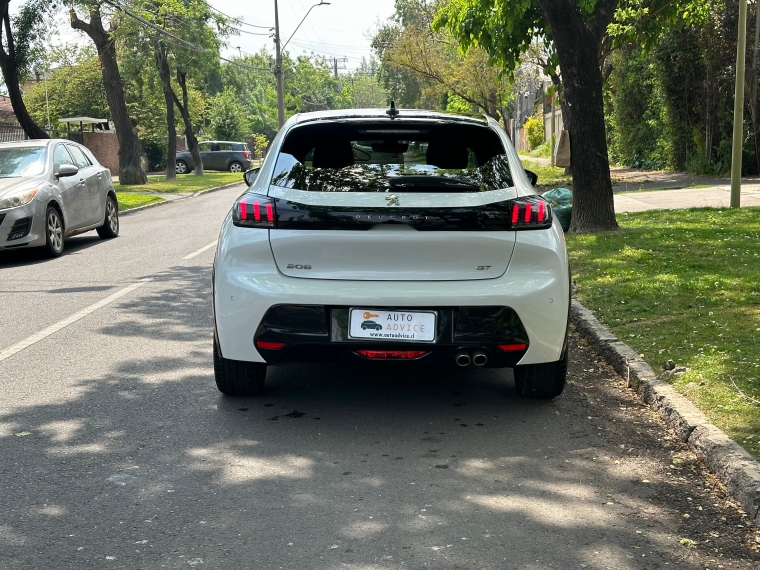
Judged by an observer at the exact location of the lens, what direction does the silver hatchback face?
facing the viewer and to the left of the viewer

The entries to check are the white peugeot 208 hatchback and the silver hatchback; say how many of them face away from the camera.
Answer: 1

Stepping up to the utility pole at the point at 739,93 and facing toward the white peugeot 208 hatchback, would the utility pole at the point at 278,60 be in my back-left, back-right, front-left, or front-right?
back-right

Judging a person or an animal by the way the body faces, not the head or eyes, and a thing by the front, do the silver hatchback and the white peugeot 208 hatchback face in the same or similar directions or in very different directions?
very different directions

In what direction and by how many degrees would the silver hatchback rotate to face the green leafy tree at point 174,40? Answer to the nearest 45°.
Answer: approximately 135° to its right

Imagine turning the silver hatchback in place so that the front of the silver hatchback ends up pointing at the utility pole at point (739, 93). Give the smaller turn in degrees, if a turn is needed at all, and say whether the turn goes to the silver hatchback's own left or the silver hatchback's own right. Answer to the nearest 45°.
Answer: approximately 135° to the silver hatchback's own left

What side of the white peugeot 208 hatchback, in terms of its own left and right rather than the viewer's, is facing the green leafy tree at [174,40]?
front

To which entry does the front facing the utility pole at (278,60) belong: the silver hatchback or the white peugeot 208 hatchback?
the white peugeot 208 hatchback

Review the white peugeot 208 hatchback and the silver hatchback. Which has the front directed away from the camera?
the white peugeot 208 hatchback

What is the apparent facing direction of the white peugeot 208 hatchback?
away from the camera

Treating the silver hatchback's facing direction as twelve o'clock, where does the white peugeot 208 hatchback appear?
The white peugeot 208 hatchback is roughly at 10 o'clock from the silver hatchback.

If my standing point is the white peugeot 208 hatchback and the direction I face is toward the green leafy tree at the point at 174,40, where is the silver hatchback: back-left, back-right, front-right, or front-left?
front-left
